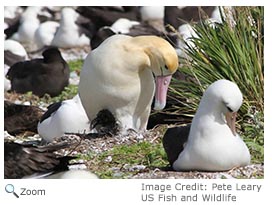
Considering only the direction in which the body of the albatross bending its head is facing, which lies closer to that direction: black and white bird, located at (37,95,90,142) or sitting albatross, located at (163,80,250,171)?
the sitting albatross

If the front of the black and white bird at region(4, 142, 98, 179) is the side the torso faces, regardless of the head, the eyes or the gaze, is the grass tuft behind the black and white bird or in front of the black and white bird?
behind

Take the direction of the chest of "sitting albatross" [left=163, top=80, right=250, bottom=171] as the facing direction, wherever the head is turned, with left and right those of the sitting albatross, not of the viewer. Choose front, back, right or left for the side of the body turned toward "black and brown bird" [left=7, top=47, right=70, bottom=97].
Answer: back

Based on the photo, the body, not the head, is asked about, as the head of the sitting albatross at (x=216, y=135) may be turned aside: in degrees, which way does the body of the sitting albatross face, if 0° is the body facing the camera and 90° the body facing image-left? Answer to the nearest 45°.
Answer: approximately 315°

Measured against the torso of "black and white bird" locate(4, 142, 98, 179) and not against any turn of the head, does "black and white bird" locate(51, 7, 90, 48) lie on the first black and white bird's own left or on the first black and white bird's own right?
on the first black and white bird's own right

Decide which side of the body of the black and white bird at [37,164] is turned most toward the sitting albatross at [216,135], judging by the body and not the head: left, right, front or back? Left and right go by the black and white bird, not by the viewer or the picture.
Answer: back

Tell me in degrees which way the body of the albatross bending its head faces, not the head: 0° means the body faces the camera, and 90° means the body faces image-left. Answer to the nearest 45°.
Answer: approximately 315°

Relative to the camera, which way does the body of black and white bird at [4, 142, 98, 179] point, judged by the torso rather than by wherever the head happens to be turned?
to the viewer's left
